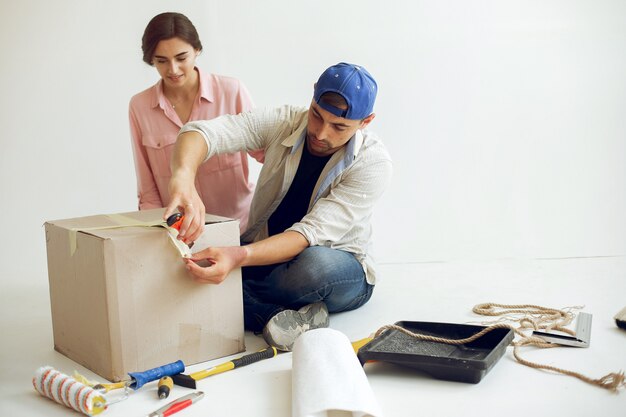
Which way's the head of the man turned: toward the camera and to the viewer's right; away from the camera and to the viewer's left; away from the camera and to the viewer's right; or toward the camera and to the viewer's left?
toward the camera and to the viewer's left

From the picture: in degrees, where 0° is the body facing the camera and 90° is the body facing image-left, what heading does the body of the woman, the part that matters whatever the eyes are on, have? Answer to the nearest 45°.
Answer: approximately 0°

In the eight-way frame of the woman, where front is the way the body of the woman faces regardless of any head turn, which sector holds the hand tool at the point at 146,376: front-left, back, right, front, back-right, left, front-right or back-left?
front

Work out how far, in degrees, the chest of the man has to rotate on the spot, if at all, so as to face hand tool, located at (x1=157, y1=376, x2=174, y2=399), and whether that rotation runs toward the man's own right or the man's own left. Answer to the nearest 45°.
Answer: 0° — they already face it

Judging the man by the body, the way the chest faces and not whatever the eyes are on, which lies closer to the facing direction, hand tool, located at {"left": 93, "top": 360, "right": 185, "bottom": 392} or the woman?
the hand tool

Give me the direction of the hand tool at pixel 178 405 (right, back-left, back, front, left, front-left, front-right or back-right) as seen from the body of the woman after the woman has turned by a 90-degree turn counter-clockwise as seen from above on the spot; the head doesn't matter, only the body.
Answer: right

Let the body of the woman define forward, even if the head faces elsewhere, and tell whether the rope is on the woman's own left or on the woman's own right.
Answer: on the woman's own left

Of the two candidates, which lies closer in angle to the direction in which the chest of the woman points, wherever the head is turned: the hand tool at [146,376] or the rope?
the hand tool

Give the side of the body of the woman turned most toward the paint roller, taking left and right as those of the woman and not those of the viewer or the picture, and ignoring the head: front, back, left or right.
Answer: front

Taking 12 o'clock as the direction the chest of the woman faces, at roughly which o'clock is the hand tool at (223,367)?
The hand tool is roughly at 12 o'clock from the woman.

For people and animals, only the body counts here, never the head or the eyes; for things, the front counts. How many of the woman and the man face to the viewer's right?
0

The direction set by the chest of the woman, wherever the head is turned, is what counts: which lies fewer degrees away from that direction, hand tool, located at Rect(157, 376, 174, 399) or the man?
the hand tool

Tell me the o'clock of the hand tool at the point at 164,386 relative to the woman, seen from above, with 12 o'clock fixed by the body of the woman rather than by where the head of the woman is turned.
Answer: The hand tool is roughly at 12 o'clock from the woman.

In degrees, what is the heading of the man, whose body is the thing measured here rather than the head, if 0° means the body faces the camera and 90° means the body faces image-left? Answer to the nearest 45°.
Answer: approximately 45°

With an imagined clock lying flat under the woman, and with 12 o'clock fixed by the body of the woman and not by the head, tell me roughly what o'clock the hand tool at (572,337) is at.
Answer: The hand tool is roughly at 10 o'clock from the woman.

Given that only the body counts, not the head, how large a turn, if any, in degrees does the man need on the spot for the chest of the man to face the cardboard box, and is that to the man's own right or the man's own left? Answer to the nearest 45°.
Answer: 0° — they already face it

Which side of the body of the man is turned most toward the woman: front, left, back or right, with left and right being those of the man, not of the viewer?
right
